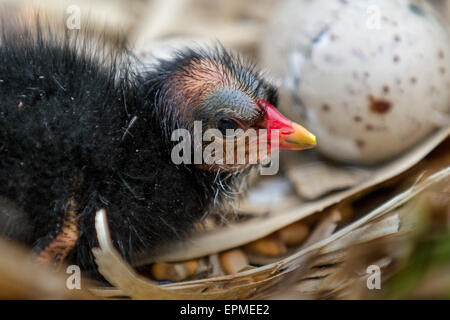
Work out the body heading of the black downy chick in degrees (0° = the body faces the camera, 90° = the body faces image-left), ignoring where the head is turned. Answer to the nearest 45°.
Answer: approximately 270°

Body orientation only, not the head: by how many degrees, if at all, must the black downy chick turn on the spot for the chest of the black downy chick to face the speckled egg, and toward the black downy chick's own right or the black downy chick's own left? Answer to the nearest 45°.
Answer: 0° — it already faces it
